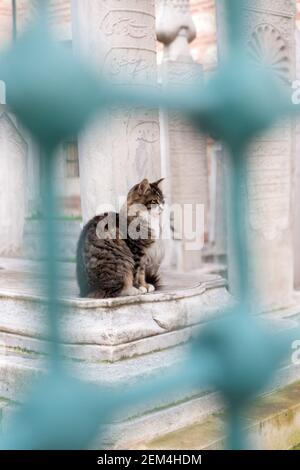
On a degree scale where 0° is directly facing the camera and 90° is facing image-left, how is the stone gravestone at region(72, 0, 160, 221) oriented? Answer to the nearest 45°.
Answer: approximately 315°

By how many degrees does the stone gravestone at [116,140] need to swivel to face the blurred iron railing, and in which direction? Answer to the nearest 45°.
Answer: approximately 45° to its right

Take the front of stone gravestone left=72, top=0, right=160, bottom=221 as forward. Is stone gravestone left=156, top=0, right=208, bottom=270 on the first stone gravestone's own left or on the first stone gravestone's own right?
on the first stone gravestone's own left
